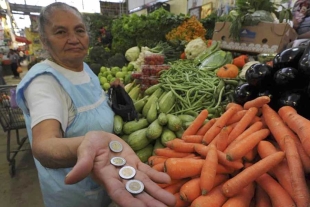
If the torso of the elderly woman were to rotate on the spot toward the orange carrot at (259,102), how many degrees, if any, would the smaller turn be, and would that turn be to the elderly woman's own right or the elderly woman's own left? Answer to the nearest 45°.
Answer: approximately 45° to the elderly woman's own left

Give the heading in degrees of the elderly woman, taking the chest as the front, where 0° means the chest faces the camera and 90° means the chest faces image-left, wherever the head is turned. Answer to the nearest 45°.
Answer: approximately 315°

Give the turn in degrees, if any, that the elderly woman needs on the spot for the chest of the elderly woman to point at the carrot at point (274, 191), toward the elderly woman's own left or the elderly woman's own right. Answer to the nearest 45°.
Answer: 0° — they already face it

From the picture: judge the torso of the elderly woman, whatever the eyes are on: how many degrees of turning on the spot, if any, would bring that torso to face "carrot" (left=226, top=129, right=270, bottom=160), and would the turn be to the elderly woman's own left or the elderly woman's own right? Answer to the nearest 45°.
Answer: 0° — they already face it

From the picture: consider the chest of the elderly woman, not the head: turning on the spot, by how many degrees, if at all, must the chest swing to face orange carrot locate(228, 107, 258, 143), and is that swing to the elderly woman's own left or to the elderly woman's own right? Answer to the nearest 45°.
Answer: approximately 45° to the elderly woman's own left

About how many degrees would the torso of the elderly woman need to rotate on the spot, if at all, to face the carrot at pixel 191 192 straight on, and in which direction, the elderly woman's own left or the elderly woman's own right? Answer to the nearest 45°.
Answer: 0° — they already face it

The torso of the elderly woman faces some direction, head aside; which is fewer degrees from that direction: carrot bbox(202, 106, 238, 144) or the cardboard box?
the carrot

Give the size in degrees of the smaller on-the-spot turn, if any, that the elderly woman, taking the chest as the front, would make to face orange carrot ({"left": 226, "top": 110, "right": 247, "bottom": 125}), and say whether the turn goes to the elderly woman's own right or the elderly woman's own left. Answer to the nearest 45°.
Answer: approximately 45° to the elderly woman's own left

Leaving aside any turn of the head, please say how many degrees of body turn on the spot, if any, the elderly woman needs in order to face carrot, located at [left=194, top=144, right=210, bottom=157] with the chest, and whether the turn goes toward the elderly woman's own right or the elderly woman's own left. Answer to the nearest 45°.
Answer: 0° — they already face it
